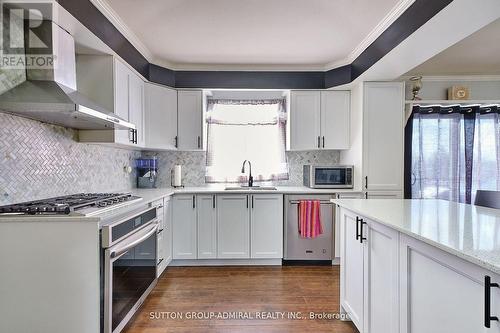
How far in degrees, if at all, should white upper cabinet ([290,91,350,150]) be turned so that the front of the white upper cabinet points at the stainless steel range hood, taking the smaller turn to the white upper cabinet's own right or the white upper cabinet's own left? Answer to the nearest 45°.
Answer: approximately 45° to the white upper cabinet's own right

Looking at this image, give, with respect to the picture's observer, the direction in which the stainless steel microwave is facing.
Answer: facing the viewer

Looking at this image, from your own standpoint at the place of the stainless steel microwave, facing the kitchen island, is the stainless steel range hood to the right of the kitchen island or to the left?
right

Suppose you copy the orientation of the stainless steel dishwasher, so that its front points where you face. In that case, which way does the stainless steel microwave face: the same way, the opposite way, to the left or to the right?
the same way

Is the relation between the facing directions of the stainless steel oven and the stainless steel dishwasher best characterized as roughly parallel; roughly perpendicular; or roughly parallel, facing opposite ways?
roughly perpendicular

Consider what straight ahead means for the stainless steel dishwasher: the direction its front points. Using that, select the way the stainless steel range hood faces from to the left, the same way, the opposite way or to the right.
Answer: to the left

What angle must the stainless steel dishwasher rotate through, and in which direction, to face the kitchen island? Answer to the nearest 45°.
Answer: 0° — it already faces it

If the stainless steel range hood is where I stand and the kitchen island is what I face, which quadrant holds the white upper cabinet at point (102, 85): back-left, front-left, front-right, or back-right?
back-left

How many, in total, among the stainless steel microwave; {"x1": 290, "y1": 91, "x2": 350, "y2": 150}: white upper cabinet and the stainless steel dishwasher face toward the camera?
3

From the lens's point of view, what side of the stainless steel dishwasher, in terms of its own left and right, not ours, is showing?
front

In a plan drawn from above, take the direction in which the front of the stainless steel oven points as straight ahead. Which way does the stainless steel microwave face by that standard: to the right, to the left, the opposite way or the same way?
to the right

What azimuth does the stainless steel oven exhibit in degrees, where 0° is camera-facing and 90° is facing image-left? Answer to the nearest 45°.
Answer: approximately 315°

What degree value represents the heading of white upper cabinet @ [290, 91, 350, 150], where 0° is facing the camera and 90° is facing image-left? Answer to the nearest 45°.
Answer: approximately 0°

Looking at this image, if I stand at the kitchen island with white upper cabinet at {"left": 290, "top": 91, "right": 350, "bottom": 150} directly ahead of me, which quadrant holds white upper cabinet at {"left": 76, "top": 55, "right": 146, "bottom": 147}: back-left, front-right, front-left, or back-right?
front-left

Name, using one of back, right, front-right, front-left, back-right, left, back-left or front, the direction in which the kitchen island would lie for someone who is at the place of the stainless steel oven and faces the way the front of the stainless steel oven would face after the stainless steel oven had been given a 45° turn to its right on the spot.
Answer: front-left

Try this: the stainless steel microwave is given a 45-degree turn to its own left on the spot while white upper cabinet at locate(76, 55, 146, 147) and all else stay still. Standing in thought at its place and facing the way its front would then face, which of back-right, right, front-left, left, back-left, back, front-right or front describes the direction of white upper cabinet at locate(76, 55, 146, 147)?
right

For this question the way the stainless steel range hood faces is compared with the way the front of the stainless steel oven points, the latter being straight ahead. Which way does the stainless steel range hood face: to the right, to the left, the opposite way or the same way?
the same way

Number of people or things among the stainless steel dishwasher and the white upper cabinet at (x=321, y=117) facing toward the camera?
2
